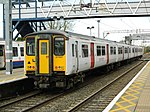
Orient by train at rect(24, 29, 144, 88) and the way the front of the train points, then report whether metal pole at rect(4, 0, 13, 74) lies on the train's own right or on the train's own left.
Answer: on the train's own right

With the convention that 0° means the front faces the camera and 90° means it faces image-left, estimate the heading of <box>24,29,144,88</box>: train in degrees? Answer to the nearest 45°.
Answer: approximately 45°
